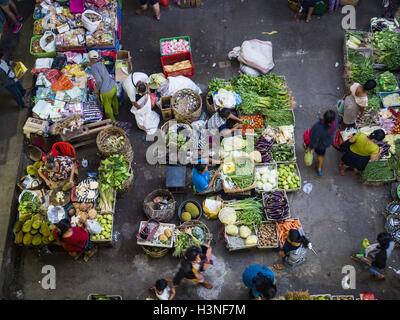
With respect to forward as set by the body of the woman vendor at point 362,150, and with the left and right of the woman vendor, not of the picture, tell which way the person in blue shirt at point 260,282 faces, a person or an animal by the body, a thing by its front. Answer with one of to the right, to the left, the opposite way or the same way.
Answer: to the right

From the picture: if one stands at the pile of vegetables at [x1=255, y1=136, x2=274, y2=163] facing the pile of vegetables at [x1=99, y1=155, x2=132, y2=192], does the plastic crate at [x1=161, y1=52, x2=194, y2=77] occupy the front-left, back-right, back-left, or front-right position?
front-right

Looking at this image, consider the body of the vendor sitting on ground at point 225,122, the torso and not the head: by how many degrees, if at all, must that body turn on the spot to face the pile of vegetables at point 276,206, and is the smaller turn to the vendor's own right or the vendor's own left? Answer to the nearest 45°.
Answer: approximately 45° to the vendor's own right

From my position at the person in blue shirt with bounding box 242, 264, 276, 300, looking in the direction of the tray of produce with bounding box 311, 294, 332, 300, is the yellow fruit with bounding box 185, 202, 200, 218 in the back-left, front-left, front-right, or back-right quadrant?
back-left

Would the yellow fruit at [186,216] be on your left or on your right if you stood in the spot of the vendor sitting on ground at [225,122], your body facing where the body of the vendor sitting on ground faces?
on your right

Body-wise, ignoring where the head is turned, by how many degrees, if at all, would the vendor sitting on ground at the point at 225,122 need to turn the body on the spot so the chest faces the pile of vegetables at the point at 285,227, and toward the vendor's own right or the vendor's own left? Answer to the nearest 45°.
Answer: approximately 45° to the vendor's own right

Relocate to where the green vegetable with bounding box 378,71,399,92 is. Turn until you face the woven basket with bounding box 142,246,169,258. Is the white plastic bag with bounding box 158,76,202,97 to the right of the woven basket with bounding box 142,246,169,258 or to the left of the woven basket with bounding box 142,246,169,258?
right

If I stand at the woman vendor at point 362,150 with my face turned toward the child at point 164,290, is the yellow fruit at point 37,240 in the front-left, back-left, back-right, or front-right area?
front-right
